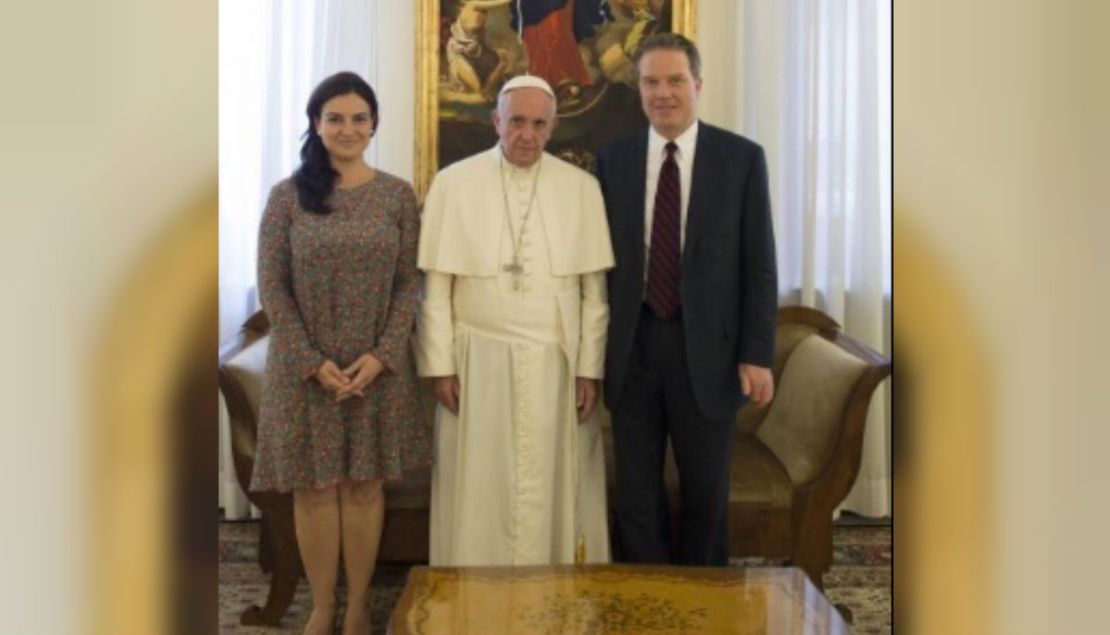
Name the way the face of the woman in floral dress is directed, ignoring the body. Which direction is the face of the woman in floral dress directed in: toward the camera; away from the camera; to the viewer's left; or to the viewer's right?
toward the camera

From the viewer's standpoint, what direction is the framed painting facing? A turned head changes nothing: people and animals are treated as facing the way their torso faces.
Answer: toward the camera

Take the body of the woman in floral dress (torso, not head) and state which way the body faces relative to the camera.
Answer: toward the camera

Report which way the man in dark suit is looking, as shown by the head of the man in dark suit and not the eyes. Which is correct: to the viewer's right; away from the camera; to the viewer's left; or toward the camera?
toward the camera

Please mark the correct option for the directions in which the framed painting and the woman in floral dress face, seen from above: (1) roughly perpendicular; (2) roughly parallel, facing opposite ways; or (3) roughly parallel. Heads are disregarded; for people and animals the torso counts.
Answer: roughly parallel

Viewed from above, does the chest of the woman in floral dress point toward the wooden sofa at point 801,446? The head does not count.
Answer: no

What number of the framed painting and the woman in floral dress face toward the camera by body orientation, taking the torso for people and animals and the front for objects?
2
